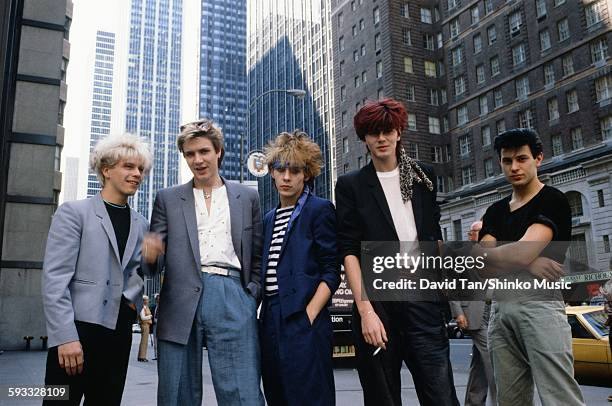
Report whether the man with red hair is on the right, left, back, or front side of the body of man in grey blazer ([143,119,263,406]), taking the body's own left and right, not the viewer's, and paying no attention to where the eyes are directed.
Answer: left

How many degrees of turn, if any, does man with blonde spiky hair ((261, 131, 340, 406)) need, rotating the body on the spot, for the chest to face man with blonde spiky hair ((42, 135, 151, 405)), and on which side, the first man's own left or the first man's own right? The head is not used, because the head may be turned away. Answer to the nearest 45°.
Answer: approximately 45° to the first man's own right

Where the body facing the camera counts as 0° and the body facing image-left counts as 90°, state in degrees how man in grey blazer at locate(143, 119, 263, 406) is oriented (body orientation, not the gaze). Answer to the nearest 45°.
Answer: approximately 0°

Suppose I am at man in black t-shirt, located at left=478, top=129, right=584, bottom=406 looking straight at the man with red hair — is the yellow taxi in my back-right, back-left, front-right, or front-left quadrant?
back-right

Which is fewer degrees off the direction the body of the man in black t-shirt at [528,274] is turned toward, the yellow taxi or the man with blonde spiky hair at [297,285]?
the man with blonde spiky hair

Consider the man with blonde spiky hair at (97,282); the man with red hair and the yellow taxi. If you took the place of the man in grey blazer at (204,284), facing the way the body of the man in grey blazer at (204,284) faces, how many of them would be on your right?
1

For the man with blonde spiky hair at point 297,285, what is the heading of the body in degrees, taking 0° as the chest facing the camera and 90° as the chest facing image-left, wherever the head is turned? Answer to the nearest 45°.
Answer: approximately 45°

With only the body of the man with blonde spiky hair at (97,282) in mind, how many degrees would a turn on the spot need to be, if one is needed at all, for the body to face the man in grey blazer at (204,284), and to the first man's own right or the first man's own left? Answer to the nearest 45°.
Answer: approximately 45° to the first man's own left
